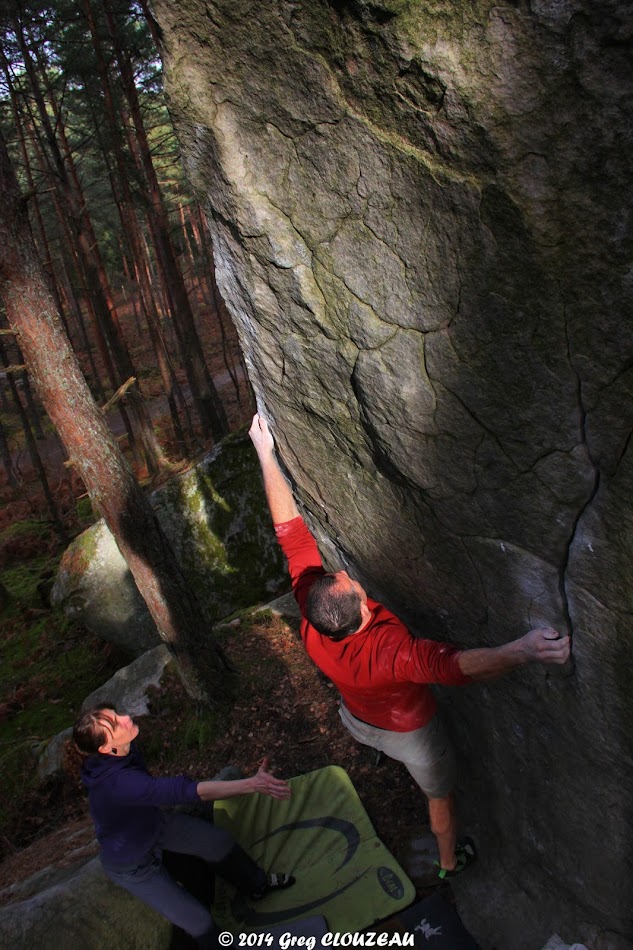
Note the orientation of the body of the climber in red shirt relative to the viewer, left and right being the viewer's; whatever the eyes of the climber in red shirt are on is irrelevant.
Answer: facing away from the viewer and to the right of the viewer

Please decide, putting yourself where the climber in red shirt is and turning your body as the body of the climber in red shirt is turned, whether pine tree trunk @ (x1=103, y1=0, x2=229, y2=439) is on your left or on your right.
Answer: on your left

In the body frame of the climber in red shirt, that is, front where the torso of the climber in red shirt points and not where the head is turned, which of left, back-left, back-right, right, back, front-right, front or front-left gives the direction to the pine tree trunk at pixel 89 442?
left
